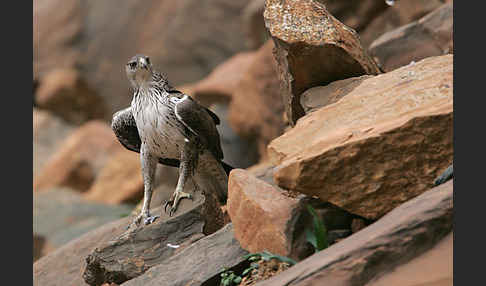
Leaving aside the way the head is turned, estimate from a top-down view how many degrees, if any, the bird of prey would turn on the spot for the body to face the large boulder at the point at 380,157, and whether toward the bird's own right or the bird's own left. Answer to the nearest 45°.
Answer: approximately 90° to the bird's own left

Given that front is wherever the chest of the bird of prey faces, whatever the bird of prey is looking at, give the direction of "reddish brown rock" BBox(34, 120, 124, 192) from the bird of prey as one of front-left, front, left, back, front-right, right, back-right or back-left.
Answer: back-right

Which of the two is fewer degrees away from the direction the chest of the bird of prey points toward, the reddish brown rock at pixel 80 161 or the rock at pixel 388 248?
the rock

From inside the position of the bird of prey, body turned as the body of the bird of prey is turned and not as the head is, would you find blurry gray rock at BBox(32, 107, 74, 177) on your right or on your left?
on your right

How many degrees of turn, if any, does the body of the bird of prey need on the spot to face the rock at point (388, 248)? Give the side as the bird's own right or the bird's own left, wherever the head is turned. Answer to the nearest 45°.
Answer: approximately 45° to the bird's own left

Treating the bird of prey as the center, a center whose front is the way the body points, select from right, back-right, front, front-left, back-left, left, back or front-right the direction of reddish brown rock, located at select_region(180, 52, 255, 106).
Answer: back-right

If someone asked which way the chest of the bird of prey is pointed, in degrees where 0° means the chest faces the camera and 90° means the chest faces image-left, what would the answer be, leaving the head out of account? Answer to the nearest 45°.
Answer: approximately 45°
